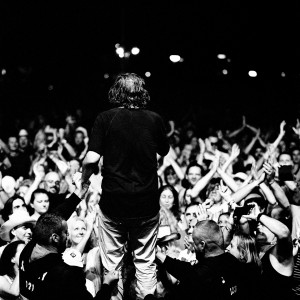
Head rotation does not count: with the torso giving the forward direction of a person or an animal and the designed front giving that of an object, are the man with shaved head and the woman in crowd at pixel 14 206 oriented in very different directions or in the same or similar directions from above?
very different directions

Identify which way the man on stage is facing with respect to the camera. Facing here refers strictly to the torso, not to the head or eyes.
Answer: away from the camera

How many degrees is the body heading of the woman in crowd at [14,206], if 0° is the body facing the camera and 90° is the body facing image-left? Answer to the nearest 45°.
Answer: approximately 315°

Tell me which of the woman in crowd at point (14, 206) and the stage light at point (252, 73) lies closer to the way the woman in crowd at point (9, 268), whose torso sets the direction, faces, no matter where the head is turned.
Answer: the stage light

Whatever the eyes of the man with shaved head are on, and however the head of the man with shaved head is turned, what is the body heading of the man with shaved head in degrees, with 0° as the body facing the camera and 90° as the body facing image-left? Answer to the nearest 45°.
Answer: approximately 135°

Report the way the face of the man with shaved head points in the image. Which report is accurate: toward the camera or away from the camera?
away from the camera

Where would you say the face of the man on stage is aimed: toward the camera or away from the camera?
away from the camera

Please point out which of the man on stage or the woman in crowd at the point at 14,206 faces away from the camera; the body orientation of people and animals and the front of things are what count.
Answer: the man on stage

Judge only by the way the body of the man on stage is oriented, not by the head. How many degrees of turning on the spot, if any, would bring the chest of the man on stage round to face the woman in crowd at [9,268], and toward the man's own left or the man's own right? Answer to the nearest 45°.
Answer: approximately 45° to the man's own left

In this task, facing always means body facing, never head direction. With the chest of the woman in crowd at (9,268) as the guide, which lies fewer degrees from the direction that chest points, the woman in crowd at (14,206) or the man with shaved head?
the man with shaved head
